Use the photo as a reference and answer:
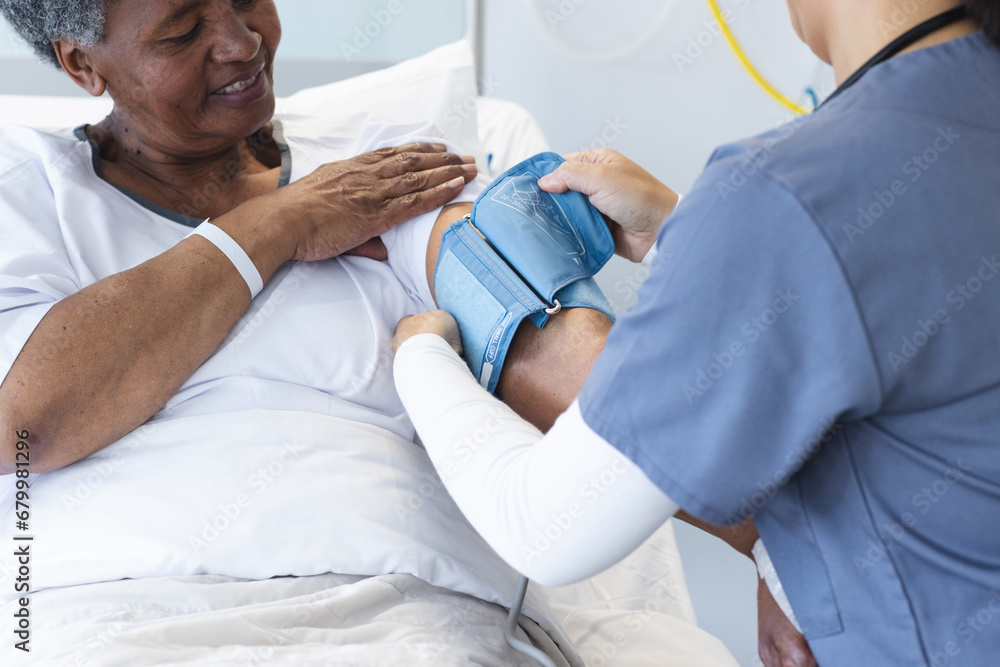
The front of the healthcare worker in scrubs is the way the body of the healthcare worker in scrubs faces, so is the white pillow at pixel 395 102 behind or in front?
in front

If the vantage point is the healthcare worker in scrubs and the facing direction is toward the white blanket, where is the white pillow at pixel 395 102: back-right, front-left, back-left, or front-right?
front-right

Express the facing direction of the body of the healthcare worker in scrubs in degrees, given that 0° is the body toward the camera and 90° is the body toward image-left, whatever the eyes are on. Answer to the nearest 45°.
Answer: approximately 135°

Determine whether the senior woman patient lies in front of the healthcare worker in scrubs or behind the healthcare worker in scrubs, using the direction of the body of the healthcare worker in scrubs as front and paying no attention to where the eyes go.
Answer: in front
